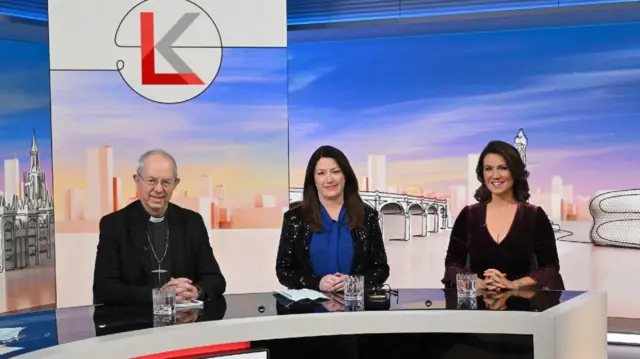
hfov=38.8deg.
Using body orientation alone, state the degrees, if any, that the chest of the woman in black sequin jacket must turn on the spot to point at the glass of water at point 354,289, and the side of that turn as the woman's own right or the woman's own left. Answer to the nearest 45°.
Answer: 0° — they already face it

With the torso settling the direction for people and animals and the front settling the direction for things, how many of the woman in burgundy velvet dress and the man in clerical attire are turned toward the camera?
2

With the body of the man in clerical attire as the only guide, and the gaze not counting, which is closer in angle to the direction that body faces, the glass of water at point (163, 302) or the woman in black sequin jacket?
the glass of water
